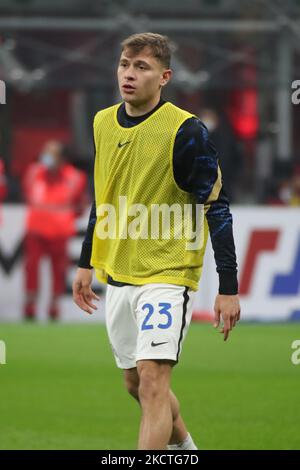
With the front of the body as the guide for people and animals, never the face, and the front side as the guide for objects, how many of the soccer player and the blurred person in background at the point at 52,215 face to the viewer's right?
0

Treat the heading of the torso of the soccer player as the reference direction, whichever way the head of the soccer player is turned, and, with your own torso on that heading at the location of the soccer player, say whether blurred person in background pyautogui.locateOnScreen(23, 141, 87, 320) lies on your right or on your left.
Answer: on your right

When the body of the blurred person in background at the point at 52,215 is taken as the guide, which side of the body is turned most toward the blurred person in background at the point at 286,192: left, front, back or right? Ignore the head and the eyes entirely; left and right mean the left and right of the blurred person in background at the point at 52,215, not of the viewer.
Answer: left

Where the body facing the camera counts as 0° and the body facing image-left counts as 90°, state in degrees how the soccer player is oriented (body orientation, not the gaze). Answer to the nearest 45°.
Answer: approximately 45°

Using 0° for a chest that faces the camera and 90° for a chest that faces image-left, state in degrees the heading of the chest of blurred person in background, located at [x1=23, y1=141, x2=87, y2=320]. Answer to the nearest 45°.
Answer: approximately 0°
